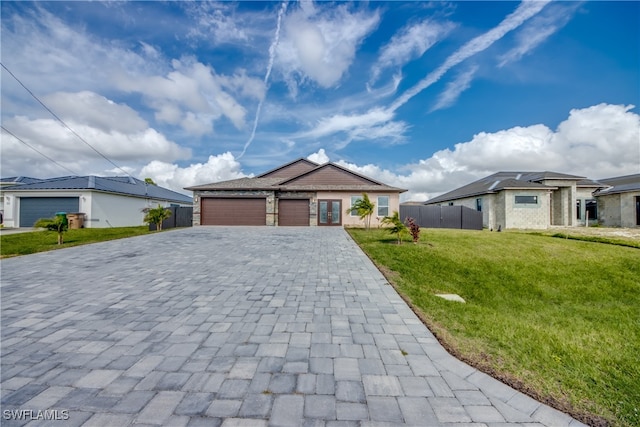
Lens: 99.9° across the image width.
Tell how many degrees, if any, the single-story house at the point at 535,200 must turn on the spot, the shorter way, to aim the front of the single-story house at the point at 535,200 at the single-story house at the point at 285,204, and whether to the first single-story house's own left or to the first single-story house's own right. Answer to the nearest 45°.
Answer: approximately 90° to the first single-story house's own right

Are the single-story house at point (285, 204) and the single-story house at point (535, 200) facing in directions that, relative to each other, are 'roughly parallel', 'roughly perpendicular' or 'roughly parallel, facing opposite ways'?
roughly parallel

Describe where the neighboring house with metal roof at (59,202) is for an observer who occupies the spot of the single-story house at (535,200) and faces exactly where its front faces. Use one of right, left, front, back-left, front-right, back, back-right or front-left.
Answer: right

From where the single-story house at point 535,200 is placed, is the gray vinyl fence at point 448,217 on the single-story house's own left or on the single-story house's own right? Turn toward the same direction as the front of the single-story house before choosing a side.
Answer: on the single-story house's own right

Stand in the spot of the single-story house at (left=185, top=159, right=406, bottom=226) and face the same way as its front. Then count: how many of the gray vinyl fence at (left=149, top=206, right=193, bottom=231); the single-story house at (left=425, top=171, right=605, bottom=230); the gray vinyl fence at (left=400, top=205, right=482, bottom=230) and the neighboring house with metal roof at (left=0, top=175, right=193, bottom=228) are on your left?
2

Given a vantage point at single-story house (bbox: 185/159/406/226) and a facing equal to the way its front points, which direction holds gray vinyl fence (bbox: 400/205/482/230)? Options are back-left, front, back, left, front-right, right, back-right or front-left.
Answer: left

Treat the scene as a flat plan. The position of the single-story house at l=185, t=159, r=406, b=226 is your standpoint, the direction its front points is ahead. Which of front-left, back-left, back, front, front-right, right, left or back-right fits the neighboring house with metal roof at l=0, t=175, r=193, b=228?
right

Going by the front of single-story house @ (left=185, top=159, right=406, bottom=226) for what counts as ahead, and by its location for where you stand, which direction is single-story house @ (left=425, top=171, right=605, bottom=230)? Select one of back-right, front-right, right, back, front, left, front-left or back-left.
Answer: left

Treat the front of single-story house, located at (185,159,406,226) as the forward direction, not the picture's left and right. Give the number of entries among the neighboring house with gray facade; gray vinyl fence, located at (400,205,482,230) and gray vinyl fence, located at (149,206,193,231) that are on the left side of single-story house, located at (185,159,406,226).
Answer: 2

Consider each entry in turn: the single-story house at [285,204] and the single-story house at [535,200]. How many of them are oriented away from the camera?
0

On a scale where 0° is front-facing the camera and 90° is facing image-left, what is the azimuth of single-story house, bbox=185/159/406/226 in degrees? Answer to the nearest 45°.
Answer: approximately 0°

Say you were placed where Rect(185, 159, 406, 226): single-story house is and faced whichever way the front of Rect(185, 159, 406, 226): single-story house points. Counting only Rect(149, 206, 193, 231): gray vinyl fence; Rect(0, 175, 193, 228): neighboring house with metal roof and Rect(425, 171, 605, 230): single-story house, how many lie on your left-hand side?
1

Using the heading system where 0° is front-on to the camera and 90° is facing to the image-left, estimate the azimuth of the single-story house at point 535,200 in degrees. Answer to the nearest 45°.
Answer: approximately 315°

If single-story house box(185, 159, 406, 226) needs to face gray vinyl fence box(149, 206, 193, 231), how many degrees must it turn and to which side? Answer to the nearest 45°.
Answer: approximately 90° to its right
